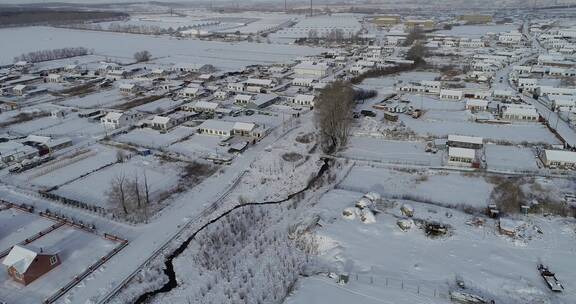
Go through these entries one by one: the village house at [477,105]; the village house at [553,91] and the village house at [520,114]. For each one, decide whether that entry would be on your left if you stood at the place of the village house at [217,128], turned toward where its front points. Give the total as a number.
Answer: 3

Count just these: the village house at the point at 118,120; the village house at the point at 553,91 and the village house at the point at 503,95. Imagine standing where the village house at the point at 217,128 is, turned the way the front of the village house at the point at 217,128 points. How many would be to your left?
2

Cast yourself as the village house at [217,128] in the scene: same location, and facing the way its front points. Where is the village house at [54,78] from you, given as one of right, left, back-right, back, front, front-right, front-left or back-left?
back-right

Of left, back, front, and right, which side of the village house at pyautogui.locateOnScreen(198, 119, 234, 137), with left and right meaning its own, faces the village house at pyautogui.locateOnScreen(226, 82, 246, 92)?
back

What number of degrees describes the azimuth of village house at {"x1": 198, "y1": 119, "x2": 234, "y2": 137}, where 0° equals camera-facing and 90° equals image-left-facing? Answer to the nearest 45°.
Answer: approximately 0°

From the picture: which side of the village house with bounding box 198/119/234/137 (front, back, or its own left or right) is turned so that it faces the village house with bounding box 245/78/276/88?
back

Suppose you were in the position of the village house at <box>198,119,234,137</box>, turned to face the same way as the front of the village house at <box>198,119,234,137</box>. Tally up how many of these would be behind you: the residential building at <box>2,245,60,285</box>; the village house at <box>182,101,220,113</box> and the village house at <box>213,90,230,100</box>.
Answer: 2

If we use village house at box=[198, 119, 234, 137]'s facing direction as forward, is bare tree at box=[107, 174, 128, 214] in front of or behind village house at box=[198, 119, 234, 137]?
in front

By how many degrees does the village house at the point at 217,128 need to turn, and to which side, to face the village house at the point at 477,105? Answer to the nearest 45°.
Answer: approximately 90° to its left

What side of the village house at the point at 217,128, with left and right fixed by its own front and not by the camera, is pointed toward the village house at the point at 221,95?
back

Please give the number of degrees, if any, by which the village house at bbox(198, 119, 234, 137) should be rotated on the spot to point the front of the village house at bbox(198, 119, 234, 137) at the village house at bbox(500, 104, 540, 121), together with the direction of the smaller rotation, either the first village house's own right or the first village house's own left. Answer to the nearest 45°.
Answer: approximately 90° to the first village house's own left

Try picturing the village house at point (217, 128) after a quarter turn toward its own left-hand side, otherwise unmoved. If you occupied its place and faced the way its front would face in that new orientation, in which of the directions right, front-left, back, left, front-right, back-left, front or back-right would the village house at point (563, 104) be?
front

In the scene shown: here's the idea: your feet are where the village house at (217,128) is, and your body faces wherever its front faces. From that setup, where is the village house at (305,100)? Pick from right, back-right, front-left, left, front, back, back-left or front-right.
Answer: back-left

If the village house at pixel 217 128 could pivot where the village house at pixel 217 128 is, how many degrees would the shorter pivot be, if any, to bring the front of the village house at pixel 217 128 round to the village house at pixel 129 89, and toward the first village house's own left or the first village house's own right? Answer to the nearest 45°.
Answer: approximately 135° to the first village house's own right
